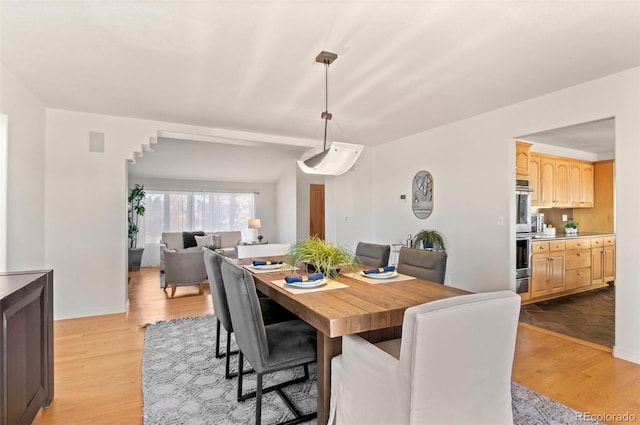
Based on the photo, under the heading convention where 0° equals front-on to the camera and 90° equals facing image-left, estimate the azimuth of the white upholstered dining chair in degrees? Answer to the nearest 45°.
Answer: approximately 135°

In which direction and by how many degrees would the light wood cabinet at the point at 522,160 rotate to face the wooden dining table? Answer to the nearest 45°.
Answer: approximately 45° to its right

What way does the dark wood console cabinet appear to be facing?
to the viewer's right

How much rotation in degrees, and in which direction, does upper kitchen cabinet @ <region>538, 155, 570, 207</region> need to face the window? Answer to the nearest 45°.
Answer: approximately 135° to its right

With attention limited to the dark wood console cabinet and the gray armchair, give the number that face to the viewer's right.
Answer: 1

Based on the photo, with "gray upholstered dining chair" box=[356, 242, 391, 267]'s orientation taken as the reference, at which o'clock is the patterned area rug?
The patterned area rug is roughly at 12 o'clock from the gray upholstered dining chair.

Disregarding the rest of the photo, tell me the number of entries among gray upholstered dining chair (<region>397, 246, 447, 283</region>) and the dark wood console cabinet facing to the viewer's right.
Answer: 1

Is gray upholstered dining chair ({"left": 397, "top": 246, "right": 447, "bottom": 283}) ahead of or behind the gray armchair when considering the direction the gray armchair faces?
behind

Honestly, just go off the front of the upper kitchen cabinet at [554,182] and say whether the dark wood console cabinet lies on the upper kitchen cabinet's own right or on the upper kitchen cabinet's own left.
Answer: on the upper kitchen cabinet's own right

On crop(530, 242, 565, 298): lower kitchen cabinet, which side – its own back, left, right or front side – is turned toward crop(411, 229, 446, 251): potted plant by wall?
right

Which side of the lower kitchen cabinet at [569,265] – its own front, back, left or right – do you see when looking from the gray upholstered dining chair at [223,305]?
right
